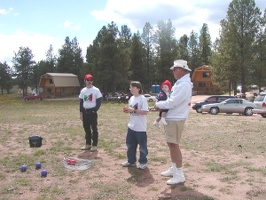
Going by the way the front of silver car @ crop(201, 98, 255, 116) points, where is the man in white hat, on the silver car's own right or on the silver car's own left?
on the silver car's own left

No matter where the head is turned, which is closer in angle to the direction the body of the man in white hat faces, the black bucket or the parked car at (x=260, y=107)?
the black bucket

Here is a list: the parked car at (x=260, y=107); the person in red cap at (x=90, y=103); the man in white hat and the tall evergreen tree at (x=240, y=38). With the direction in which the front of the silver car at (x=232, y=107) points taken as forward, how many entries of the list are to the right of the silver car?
1

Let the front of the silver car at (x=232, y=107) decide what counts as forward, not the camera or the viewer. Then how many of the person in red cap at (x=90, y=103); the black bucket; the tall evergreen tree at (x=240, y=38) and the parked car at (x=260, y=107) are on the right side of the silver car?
1

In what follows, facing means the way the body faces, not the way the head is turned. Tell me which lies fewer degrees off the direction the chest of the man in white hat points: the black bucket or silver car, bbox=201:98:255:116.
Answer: the black bucket

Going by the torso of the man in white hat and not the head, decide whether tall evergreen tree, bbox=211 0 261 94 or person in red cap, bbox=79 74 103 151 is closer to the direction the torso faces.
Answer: the person in red cap

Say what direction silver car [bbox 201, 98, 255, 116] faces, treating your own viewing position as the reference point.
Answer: facing to the left of the viewer

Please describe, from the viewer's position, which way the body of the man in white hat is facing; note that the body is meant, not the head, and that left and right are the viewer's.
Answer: facing to the left of the viewer

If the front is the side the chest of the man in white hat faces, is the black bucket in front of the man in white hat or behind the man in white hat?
in front

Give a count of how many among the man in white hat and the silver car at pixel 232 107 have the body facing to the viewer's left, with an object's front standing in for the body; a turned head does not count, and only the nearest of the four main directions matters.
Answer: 2

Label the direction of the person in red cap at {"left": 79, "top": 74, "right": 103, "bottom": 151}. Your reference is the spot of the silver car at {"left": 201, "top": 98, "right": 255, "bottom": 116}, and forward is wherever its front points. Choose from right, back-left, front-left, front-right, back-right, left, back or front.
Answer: left

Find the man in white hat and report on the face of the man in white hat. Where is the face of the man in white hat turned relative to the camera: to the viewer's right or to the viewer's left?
to the viewer's left
